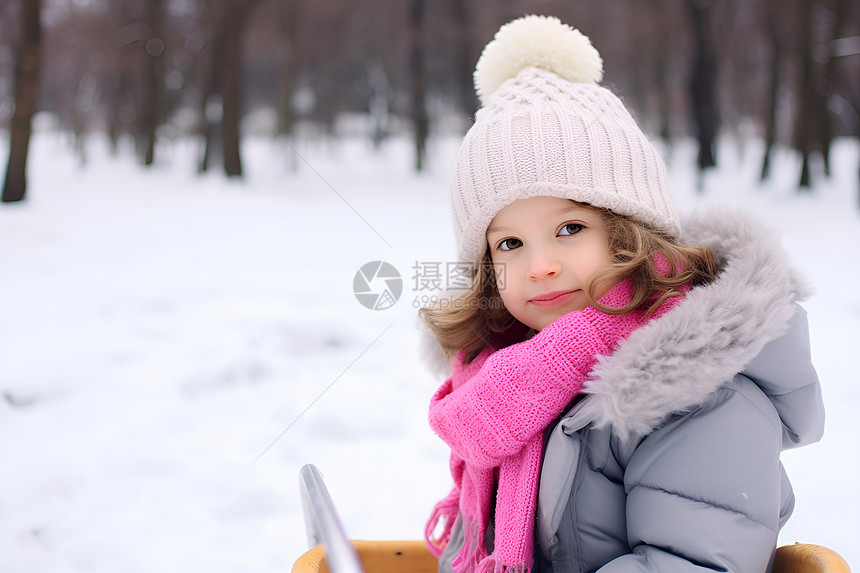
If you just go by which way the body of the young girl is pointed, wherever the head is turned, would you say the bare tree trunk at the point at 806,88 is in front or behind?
behind

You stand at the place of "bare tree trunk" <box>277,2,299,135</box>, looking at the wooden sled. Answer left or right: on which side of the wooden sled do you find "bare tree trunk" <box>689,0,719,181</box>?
left

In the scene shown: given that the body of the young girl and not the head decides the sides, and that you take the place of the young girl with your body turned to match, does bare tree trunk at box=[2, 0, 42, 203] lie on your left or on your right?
on your right

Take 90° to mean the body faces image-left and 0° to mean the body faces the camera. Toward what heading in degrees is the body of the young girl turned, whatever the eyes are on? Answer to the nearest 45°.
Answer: approximately 45°

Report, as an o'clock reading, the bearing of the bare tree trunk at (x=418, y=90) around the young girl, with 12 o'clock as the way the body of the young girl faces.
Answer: The bare tree trunk is roughly at 4 o'clock from the young girl.

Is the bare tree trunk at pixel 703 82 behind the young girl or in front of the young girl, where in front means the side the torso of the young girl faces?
behind

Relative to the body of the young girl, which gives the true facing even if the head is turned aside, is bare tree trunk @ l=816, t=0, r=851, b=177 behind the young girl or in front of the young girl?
behind

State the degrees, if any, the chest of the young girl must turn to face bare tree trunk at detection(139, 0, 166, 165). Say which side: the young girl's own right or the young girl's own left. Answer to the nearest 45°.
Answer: approximately 90° to the young girl's own right

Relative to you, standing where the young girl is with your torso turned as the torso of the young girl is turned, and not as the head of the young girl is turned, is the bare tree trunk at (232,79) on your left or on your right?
on your right
